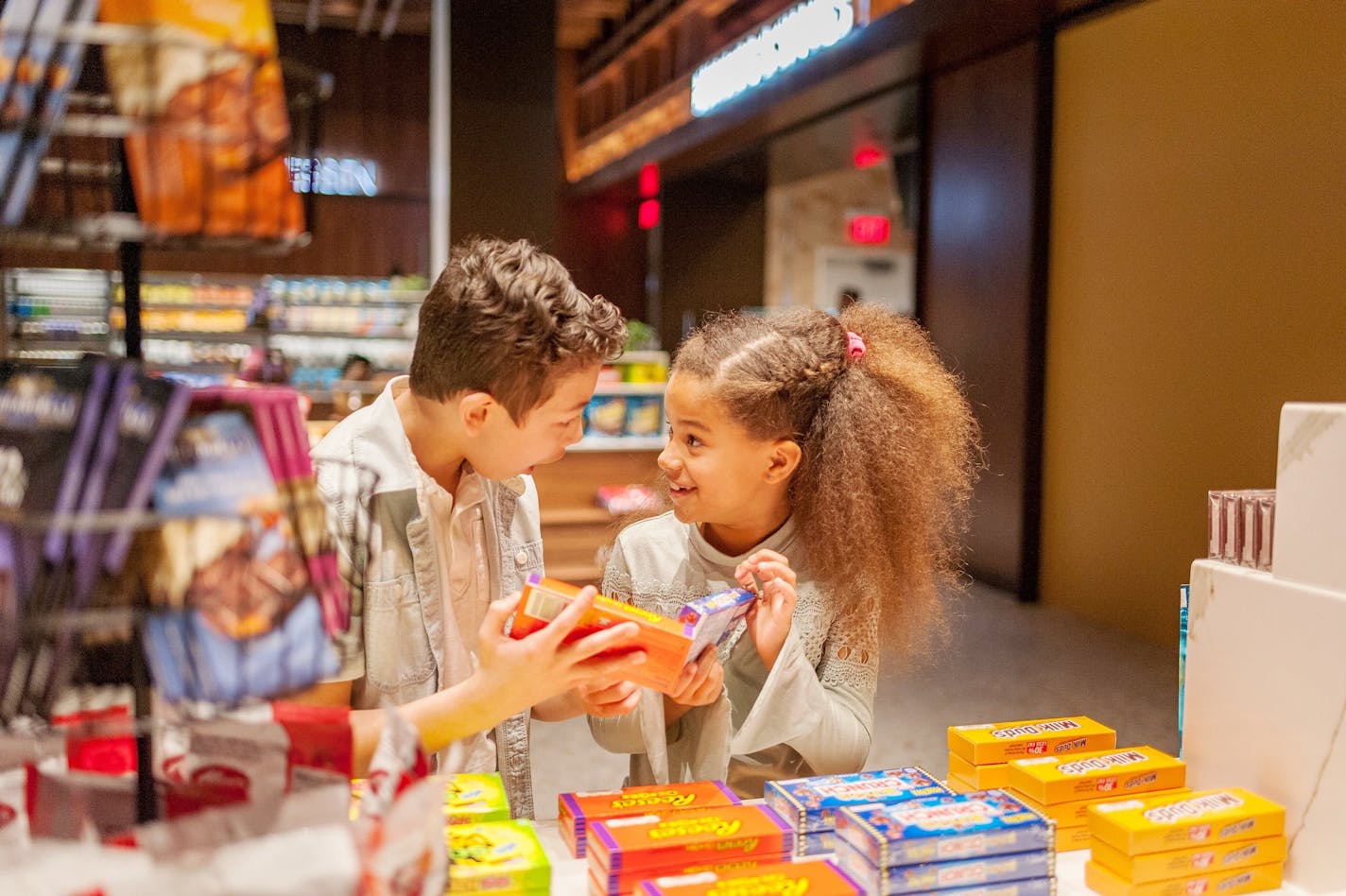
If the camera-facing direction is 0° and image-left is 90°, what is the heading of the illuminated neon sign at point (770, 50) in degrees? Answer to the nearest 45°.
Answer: approximately 45°

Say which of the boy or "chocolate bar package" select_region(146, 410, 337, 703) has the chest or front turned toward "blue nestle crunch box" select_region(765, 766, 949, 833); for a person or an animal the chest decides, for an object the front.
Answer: the boy

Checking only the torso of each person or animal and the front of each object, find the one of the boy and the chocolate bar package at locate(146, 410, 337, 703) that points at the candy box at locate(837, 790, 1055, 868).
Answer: the boy

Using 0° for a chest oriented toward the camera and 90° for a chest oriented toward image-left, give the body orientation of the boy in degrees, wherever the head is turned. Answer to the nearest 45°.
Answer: approximately 315°

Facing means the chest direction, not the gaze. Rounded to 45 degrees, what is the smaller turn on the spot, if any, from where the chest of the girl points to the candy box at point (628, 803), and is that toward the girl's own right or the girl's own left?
approximately 45° to the girl's own left

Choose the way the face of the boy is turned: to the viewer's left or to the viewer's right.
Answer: to the viewer's right

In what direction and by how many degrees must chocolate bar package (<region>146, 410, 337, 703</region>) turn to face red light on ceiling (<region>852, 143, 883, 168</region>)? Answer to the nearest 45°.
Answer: approximately 135° to its left

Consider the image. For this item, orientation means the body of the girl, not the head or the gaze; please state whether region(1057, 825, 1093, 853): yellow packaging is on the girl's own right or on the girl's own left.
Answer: on the girl's own left

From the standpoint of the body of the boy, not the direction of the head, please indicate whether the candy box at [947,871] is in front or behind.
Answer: in front

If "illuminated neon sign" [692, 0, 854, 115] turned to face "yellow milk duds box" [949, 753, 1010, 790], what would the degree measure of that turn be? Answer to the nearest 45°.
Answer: approximately 45° to its left

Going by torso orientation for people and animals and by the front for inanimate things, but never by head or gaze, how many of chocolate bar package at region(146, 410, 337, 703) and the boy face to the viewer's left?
0
